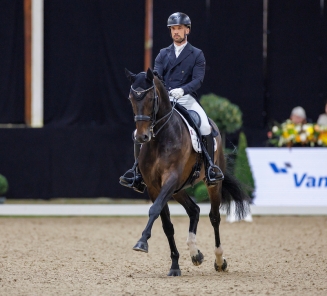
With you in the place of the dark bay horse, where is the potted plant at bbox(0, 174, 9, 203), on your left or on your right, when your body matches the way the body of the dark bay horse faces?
on your right

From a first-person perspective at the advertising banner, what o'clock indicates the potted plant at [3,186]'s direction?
The potted plant is roughly at 3 o'clock from the advertising banner.

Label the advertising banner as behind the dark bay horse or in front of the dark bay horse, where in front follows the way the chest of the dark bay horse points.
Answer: behind

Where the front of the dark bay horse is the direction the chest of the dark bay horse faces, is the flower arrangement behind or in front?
behind

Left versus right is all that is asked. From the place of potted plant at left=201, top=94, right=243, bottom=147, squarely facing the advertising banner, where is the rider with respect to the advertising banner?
right

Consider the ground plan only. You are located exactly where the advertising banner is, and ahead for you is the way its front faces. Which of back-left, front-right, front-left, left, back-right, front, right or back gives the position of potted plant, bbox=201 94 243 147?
back-right

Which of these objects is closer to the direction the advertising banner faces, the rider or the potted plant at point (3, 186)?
the rider

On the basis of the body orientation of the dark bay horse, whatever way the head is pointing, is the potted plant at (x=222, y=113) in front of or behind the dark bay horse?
behind
